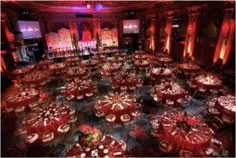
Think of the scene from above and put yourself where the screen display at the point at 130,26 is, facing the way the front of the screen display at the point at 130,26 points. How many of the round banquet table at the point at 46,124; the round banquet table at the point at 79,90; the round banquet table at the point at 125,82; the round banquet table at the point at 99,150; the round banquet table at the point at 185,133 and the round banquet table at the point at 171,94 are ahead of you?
6

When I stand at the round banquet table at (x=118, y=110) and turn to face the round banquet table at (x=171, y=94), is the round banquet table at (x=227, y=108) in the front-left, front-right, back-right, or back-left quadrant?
front-right

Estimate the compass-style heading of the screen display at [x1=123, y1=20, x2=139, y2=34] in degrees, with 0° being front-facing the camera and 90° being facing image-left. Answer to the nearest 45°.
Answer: approximately 0°

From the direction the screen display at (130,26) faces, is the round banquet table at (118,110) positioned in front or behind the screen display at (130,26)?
in front

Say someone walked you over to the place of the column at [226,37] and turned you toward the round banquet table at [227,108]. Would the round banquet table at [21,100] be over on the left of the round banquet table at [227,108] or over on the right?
right

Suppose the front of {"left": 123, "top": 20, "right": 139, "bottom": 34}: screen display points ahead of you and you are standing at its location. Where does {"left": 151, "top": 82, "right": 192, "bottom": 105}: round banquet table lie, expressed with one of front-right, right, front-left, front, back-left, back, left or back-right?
front

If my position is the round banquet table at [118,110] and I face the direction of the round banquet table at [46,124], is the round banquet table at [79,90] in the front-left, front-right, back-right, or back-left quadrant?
front-right

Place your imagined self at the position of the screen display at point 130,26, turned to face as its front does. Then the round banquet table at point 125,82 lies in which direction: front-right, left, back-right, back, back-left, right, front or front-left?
front

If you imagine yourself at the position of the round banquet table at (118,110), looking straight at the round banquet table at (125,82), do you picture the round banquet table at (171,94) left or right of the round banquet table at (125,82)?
right

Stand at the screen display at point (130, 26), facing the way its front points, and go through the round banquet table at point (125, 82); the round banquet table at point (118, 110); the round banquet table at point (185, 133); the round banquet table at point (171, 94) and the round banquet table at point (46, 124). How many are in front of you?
5

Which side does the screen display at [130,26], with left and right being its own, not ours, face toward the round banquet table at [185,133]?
front

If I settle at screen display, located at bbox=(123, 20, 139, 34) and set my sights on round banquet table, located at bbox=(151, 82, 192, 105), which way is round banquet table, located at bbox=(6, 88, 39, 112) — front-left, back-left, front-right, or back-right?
front-right

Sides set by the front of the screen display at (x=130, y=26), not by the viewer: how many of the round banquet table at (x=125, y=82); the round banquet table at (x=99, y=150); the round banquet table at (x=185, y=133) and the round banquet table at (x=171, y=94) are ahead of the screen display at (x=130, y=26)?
4

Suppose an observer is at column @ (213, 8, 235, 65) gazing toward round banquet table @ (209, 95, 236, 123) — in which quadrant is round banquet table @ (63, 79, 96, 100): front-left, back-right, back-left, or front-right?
front-right

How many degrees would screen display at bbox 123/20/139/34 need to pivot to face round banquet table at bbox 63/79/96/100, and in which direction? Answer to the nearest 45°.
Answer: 0° — it already faces it

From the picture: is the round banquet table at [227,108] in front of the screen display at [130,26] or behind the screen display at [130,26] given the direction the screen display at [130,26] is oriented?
in front
